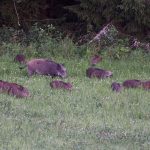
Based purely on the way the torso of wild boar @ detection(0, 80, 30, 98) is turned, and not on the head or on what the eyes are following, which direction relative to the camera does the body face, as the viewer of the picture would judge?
to the viewer's right

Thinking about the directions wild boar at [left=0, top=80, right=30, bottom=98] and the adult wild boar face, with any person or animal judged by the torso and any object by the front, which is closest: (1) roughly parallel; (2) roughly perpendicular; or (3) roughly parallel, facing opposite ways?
roughly parallel

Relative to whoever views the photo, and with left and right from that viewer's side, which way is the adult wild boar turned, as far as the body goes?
facing to the right of the viewer

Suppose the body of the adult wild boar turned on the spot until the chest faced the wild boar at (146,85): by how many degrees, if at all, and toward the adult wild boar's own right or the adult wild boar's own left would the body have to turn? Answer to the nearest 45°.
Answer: approximately 45° to the adult wild boar's own right

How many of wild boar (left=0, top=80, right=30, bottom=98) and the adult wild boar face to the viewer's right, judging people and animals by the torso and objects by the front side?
2

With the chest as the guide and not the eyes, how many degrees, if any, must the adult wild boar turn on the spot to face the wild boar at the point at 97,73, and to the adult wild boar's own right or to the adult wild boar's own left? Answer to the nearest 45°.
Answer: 0° — it already faces it
